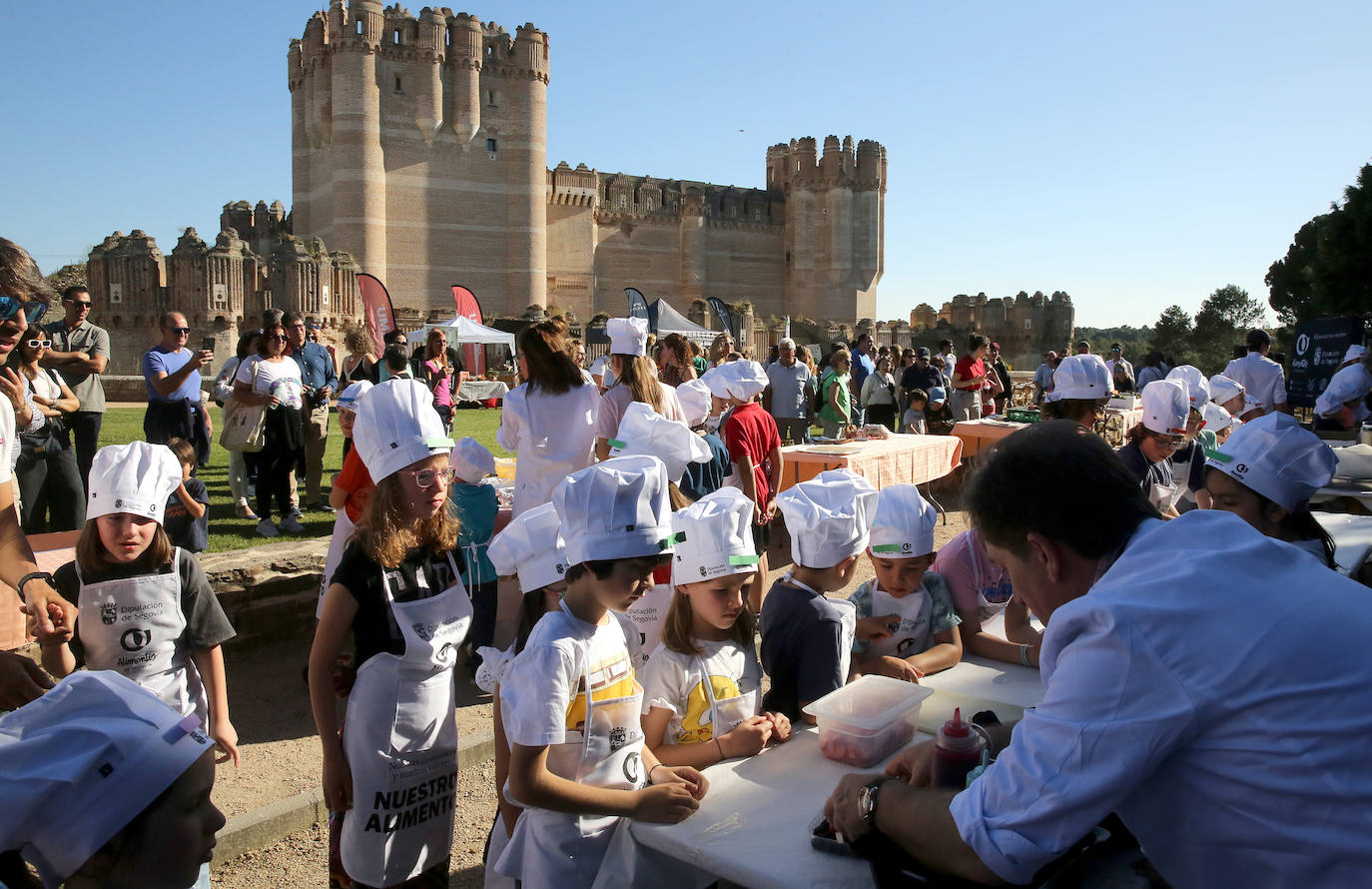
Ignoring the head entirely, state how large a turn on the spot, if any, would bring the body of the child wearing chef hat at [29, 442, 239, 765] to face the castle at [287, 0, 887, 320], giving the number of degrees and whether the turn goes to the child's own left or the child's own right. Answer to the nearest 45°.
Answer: approximately 180°

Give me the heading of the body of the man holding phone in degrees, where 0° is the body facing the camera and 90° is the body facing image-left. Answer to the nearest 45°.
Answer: approximately 315°

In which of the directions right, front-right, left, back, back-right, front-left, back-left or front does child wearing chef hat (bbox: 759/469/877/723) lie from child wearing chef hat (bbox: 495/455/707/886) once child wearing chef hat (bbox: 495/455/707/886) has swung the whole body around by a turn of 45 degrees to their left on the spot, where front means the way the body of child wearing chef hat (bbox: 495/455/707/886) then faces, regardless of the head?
front-left

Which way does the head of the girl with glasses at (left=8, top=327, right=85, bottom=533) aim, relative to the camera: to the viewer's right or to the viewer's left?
to the viewer's right

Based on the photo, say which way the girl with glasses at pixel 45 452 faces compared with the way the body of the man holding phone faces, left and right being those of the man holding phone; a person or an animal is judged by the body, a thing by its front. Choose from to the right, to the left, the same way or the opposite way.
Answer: the same way

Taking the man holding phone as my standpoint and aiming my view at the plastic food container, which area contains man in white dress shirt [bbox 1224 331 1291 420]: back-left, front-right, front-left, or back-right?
front-left

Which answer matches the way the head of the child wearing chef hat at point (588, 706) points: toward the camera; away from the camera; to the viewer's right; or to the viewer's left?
to the viewer's right

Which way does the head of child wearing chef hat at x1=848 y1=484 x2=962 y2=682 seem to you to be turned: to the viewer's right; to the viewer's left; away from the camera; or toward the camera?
toward the camera

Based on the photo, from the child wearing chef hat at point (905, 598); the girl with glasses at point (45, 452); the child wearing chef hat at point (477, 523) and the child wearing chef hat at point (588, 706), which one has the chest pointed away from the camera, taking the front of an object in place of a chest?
the child wearing chef hat at point (477, 523)

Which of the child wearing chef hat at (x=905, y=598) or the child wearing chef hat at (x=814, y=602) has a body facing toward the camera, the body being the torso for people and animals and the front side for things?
the child wearing chef hat at (x=905, y=598)

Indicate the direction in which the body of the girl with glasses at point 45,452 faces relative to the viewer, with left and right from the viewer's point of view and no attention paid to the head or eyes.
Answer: facing the viewer and to the right of the viewer

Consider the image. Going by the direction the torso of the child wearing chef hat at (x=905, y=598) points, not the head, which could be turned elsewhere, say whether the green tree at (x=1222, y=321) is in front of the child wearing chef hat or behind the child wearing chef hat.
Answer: behind

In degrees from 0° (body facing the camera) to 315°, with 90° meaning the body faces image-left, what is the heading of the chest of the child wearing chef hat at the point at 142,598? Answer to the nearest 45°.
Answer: approximately 0°

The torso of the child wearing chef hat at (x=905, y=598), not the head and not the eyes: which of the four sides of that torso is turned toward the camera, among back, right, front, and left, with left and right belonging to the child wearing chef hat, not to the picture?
front

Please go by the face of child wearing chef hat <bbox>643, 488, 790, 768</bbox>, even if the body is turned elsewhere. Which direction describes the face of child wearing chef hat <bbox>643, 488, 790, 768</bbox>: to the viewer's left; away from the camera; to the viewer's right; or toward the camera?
toward the camera

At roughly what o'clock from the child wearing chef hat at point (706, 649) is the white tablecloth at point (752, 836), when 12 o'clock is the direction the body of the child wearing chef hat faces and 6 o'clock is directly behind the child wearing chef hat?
The white tablecloth is roughly at 1 o'clock from the child wearing chef hat.
